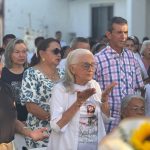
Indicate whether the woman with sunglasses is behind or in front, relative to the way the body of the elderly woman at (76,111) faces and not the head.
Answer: behind

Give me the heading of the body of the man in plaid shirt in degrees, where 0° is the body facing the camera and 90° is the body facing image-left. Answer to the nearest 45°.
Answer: approximately 315°

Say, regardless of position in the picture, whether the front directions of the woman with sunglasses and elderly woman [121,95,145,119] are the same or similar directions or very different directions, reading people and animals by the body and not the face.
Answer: same or similar directions

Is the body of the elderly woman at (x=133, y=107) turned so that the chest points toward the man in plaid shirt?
no

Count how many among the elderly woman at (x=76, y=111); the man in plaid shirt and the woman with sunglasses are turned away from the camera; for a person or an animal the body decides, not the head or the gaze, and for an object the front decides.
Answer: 0

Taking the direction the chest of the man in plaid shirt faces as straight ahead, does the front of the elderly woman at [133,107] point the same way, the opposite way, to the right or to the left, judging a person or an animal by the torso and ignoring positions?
the same way

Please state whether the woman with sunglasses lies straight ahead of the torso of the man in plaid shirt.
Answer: no

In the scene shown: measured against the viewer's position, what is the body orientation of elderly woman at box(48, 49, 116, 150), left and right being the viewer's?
facing the viewer and to the right of the viewer

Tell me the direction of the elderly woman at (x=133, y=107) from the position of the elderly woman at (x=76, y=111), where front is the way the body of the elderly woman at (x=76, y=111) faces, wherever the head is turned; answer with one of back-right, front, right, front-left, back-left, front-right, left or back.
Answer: left

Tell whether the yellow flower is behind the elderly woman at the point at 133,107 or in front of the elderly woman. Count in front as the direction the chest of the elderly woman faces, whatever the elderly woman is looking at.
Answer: in front

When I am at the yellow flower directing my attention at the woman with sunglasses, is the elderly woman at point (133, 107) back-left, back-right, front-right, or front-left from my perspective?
front-right

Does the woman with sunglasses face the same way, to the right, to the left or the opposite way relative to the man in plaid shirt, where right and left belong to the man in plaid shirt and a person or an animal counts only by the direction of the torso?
the same way

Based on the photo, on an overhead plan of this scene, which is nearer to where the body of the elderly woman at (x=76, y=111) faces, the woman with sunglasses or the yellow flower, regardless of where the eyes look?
the yellow flower

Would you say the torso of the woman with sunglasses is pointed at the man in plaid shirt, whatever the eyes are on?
no
